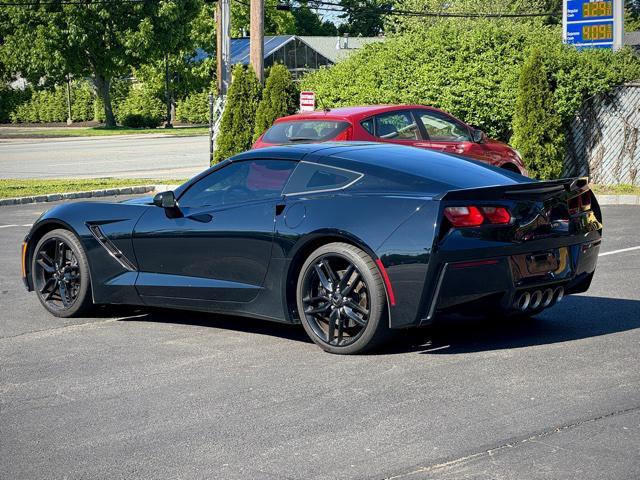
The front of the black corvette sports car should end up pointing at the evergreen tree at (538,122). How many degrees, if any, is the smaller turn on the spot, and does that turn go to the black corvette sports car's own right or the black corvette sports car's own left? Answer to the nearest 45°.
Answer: approximately 45° to the black corvette sports car's own right

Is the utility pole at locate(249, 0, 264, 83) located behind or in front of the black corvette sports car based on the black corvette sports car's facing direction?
in front

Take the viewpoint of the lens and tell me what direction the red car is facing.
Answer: facing away from the viewer and to the right of the viewer

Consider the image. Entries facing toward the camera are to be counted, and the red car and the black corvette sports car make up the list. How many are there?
0

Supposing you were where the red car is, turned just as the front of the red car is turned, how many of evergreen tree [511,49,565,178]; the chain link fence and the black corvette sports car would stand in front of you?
2

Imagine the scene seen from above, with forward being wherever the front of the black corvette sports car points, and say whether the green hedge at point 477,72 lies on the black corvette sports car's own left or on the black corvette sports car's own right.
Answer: on the black corvette sports car's own right

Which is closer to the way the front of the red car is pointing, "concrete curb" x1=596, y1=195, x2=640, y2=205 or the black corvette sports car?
the concrete curb

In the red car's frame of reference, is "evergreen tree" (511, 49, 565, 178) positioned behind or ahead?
ahead

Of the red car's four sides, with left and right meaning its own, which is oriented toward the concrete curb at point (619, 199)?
front

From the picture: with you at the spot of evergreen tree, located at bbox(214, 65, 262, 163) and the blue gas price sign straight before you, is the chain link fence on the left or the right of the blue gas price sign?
right

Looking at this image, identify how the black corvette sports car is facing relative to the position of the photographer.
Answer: facing away from the viewer and to the left of the viewer

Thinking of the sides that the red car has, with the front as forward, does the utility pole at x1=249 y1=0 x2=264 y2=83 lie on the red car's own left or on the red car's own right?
on the red car's own left

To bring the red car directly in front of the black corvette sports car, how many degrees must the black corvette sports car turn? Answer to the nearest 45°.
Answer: approximately 45° to its right

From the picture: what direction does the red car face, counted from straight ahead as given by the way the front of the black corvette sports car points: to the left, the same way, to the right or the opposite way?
to the right
